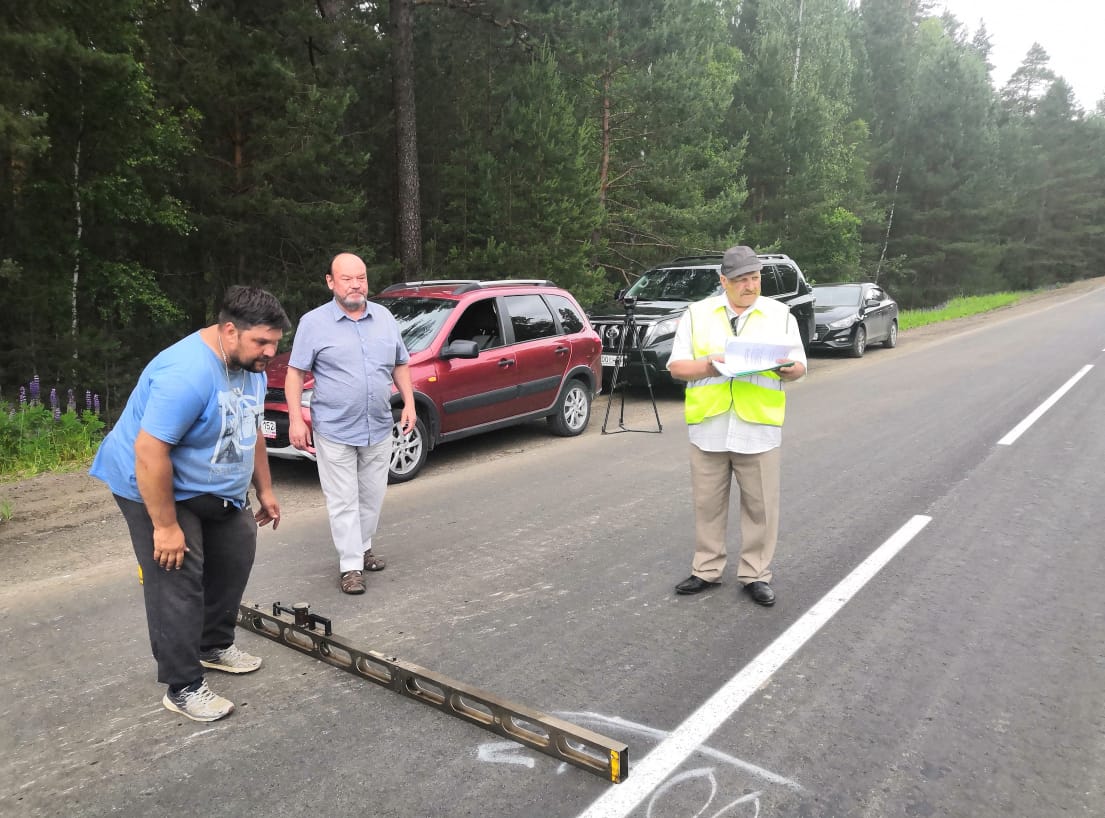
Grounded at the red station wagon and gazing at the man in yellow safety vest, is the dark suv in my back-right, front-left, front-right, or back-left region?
back-left

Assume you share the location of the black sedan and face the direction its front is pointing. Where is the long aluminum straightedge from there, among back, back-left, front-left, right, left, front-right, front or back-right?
front-left

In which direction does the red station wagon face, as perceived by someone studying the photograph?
facing the viewer and to the left of the viewer

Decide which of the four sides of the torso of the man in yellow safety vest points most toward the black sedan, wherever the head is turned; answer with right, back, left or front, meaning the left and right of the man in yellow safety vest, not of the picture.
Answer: back

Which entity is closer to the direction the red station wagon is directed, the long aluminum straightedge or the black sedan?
the long aluminum straightedge

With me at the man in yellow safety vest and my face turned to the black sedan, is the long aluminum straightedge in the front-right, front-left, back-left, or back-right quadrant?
back-left

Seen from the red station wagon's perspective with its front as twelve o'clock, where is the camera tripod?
The camera tripod is roughly at 6 o'clock from the red station wagon.

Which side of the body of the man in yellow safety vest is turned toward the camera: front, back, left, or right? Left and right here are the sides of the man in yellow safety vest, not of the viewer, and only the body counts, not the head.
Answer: front

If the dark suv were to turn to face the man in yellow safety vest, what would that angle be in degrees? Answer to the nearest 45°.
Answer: approximately 45° to its left

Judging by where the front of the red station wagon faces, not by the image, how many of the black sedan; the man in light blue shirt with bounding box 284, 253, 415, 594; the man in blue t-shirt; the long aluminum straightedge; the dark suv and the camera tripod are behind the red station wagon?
3

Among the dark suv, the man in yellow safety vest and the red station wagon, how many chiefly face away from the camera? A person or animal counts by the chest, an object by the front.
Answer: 0

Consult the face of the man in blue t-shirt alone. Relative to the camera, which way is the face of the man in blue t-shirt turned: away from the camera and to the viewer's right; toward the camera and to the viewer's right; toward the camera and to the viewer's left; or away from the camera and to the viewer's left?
toward the camera and to the viewer's right

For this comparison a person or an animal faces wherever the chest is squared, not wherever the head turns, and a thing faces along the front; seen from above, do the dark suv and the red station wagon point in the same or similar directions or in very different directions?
same or similar directions

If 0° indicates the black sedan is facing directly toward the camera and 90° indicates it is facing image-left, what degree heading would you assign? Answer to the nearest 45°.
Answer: approximately 45°

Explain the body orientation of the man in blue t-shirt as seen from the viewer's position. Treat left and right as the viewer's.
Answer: facing the viewer and to the right of the viewer
